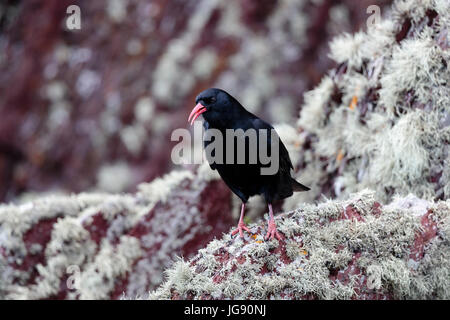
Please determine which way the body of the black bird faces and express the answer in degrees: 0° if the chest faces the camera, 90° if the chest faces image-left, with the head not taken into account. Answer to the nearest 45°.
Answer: approximately 45°
